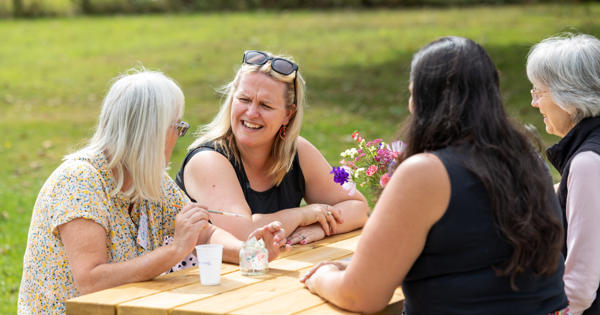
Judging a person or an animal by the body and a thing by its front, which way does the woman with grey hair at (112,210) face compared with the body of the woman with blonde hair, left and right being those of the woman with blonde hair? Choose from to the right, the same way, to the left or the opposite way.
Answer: to the left

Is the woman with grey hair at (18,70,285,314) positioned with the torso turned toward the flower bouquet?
yes

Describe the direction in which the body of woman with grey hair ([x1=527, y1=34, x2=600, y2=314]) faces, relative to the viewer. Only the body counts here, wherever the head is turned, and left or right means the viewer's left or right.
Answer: facing to the left of the viewer

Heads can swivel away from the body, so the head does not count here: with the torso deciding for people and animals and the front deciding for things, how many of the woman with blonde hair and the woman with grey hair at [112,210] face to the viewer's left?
0

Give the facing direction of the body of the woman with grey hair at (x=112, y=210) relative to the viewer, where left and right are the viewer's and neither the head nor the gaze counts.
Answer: facing to the right of the viewer

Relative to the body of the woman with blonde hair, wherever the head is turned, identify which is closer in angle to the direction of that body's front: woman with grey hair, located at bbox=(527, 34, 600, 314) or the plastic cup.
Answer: the plastic cup

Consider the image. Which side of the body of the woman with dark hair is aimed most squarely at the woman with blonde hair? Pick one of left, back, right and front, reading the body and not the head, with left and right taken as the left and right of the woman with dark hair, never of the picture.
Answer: front

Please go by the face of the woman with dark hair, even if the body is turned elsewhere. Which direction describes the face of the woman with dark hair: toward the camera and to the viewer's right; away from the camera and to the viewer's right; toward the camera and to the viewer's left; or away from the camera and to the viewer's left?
away from the camera and to the viewer's left

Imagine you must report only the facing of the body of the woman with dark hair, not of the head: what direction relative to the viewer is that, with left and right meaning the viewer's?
facing away from the viewer and to the left of the viewer

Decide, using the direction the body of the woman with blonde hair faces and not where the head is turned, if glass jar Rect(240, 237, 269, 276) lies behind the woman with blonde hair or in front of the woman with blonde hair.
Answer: in front

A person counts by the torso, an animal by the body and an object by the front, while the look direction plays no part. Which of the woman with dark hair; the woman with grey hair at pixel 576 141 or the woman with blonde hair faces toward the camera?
the woman with blonde hair

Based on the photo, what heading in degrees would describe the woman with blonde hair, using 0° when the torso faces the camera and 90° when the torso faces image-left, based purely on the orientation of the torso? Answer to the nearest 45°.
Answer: approximately 0°

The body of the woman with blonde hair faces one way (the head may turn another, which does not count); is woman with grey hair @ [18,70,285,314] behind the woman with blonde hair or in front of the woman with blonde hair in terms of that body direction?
in front
